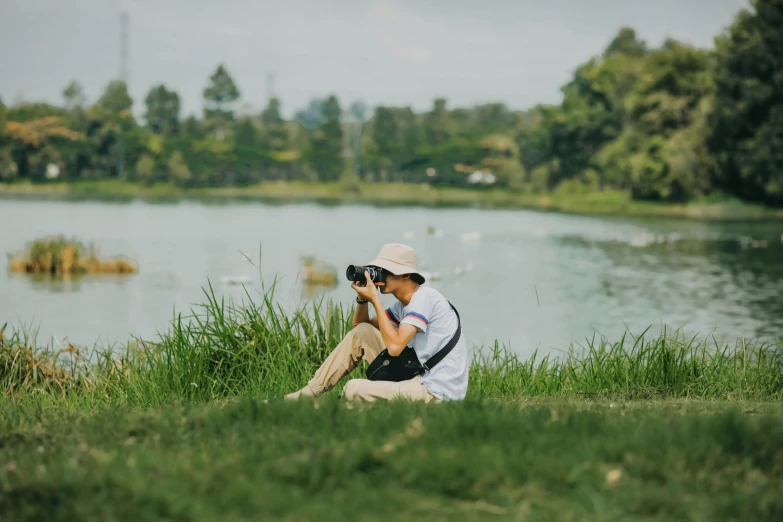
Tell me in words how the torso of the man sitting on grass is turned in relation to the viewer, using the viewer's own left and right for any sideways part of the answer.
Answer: facing to the left of the viewer
